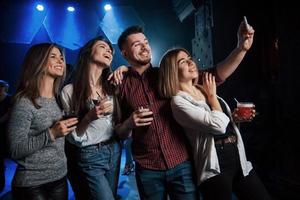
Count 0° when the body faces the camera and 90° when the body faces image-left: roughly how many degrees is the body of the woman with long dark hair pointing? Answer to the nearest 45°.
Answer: approximately 315°

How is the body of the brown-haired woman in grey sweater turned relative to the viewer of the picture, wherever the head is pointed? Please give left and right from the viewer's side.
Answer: facing the viewer and to the right of the viewer

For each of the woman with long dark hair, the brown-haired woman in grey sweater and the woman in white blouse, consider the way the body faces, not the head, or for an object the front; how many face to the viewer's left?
0

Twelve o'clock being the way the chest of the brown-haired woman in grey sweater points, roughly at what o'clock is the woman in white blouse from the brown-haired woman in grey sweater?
The woman in white blouse is roughly at 11 o'clock from the brown-haired woman in grey sweater.
